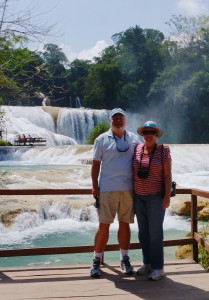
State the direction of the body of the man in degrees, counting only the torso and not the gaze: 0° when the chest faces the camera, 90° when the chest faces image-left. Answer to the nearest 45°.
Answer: approximately 0°

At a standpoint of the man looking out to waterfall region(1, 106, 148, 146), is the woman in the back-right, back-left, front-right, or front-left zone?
back-right

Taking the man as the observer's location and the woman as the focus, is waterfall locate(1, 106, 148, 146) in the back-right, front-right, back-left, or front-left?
back-left

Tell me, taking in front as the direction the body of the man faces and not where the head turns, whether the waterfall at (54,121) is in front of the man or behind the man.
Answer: behind
